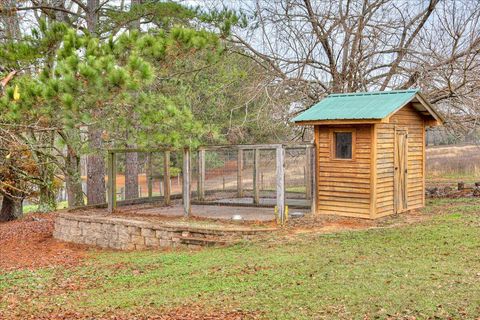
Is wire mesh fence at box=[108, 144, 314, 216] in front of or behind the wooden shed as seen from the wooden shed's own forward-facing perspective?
behind

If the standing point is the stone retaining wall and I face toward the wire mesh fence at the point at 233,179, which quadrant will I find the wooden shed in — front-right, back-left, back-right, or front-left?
front-right

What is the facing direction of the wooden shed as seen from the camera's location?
facing the viewer and to the right of the viewer

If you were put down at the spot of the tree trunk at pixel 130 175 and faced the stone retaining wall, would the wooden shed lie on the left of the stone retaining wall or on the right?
left

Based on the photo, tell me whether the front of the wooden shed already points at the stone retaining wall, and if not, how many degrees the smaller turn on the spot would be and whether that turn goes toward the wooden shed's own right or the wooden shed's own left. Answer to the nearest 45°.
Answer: approximately 135° to the wooden shed's own right

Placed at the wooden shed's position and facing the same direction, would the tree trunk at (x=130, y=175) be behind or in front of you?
behind
